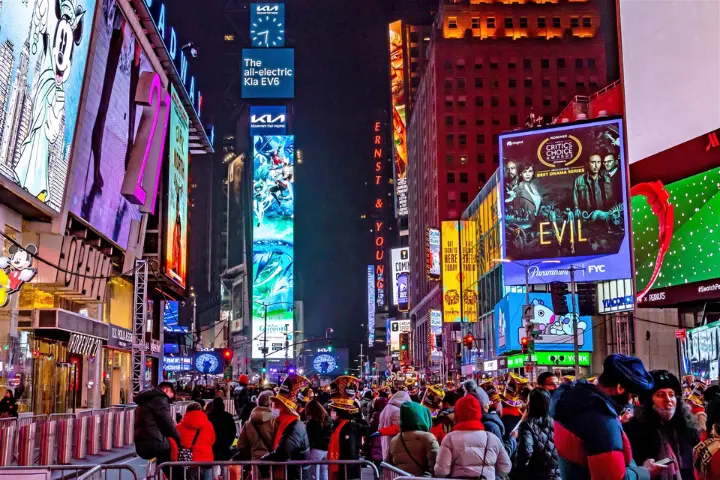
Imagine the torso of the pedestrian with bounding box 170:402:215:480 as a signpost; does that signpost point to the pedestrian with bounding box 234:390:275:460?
no

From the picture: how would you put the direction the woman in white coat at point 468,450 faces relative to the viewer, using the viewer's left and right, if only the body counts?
facing away from the viewer

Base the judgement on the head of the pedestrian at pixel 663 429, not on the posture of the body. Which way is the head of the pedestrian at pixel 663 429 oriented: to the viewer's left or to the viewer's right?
to the viewer's left

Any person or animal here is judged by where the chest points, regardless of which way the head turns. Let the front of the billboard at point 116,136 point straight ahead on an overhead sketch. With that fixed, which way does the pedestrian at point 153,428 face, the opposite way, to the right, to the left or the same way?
to the left

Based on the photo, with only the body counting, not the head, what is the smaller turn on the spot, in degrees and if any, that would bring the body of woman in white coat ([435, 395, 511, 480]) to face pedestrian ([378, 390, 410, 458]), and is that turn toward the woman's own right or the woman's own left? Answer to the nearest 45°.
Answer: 0° — they already face them

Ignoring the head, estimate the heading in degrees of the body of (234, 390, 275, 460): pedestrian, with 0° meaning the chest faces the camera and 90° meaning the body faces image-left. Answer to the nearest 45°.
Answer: approximately 225°

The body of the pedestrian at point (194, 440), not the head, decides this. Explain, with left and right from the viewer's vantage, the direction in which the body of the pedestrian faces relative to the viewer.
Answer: facing away from the viewer

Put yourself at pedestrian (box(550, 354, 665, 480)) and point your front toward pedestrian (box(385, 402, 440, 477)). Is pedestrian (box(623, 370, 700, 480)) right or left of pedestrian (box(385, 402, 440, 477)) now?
right

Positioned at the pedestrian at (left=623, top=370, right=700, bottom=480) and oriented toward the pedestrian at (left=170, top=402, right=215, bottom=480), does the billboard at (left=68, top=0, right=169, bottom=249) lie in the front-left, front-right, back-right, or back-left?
front-right

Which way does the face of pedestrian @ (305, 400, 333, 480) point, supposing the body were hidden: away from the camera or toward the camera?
away from the camera

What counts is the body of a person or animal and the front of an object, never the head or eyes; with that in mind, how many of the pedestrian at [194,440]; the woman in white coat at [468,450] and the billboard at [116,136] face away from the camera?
2

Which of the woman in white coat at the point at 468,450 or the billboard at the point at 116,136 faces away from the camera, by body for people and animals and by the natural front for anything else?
the woman in white coat

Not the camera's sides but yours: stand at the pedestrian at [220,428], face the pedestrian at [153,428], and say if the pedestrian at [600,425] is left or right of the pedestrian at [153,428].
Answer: left

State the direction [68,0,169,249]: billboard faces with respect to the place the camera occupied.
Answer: facing the viewer and to the right of the viewer

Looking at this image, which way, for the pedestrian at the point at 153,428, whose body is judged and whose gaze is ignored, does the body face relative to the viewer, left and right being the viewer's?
facing away from the viewer and to the right of the viewer

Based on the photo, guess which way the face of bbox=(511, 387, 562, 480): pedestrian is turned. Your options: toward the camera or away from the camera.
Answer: away from the camera

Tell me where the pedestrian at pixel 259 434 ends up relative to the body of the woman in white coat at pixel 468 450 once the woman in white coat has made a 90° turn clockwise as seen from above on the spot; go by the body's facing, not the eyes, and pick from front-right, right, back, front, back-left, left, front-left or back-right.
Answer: back-left

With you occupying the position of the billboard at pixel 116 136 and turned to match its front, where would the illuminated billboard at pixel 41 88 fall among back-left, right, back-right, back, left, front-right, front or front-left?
front-right

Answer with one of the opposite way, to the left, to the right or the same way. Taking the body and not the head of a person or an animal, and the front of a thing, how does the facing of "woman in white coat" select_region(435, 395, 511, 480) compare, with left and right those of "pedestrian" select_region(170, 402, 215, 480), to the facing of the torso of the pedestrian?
the same way
